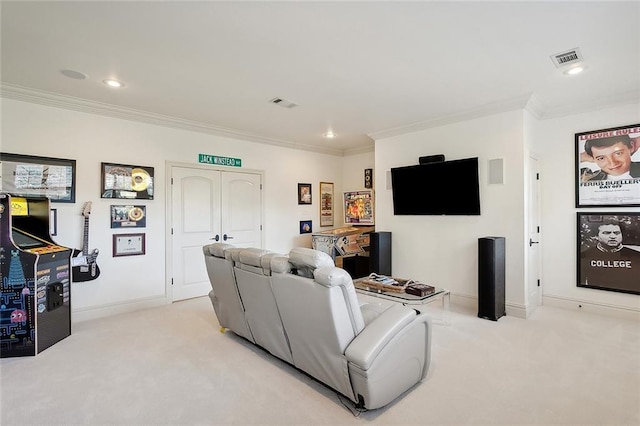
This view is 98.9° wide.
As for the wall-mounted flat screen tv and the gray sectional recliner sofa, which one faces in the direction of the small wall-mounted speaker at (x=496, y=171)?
the gray sectional recliner sofa

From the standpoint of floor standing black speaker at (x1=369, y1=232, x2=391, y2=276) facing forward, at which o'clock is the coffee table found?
The coffee table is roughly at 10 o'clock from the floor standing black speaker.

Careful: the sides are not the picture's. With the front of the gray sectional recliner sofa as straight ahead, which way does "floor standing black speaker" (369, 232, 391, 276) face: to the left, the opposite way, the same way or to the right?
the opposite way

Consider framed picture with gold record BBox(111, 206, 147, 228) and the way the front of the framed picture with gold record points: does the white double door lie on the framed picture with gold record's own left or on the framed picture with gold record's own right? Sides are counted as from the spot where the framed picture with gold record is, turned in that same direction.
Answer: on the framed picture with gold record's own left

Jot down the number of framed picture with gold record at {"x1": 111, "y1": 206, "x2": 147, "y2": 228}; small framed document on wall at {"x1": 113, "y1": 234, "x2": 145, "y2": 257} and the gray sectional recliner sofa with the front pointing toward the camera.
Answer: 2

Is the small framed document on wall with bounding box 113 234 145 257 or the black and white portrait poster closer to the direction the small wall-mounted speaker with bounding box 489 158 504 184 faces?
the small framed document on wall
